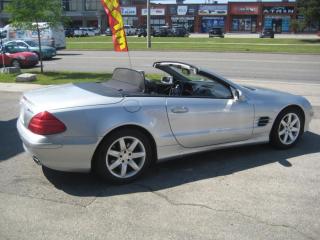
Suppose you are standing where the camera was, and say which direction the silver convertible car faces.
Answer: facing away from the viewer and to the right of the viewer

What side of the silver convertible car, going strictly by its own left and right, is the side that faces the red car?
left

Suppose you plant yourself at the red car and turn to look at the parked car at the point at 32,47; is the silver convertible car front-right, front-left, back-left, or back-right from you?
back-right

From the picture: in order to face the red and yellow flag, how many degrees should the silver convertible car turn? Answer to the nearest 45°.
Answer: approximately 45° to its left

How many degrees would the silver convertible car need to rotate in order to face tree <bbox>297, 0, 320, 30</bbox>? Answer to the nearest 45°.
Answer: approximately 45° to its left

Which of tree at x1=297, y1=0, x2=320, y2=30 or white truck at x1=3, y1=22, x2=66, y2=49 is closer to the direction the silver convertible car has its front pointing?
the tree

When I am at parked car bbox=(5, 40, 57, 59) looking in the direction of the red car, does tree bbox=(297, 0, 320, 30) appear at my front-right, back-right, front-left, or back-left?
back-left

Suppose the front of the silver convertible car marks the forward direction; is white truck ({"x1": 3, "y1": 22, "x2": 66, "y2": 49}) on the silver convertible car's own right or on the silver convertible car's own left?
on the silver convertible car's own left

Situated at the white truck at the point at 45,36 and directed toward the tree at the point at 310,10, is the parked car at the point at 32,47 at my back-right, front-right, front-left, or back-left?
back-right

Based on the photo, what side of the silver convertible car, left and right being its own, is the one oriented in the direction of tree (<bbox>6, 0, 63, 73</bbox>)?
left

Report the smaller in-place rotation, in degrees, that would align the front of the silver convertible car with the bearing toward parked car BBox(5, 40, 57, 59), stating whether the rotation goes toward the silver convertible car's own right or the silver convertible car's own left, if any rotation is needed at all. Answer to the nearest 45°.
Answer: approximately 45° to the silver convertible car's own left
